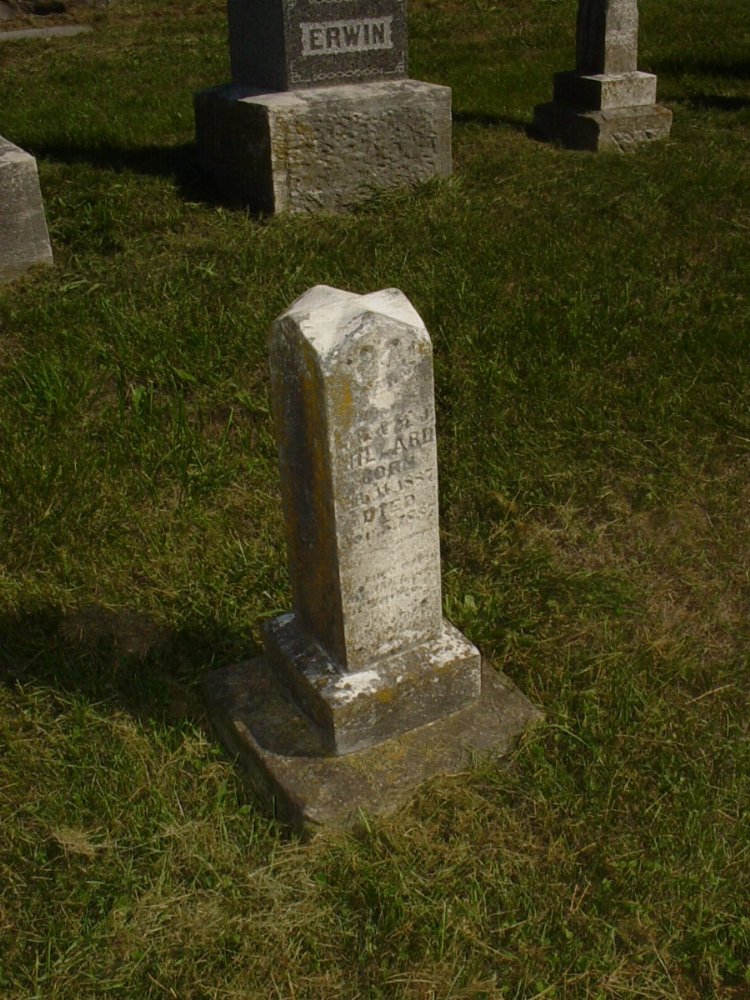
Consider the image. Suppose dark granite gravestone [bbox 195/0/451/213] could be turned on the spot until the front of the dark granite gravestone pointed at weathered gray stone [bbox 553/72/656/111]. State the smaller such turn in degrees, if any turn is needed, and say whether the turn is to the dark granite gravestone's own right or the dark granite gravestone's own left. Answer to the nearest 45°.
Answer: approximately 90° to the dark granite gravestone's own left

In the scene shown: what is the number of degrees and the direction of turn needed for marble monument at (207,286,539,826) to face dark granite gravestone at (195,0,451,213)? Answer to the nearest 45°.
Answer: approximately 135° to its left

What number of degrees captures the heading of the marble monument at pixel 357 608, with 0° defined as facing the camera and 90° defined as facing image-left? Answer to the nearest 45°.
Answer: approximately 315°

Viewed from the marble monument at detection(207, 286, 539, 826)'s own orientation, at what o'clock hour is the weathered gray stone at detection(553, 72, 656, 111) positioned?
The weathered gray stone is roughly at 8 o'clock from the marble monument.

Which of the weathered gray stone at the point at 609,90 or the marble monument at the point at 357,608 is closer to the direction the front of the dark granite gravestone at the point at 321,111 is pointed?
the marble monument

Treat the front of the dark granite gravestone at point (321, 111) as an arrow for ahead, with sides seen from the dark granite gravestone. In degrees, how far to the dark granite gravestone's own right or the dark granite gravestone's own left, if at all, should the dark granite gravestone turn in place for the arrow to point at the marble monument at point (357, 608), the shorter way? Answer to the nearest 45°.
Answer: approximately 45° to the dark granite gravestone's own right

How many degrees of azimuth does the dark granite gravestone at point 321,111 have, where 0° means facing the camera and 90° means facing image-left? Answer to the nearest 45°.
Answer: approximately 315°
